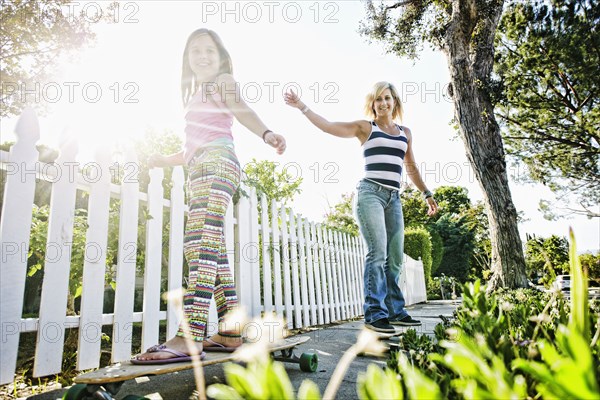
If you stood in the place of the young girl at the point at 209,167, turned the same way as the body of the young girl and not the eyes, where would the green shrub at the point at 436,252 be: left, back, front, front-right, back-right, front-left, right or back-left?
back

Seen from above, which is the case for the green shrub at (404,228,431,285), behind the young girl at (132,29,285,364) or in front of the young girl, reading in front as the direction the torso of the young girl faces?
behind

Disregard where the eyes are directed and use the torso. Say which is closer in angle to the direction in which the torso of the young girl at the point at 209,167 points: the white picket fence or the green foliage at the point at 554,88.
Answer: the white picket fence

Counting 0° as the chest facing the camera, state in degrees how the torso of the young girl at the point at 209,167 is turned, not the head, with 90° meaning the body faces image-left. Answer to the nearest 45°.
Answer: approximately 45°

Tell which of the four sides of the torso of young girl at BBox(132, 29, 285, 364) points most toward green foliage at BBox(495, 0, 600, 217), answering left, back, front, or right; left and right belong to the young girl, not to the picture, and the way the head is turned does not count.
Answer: back
